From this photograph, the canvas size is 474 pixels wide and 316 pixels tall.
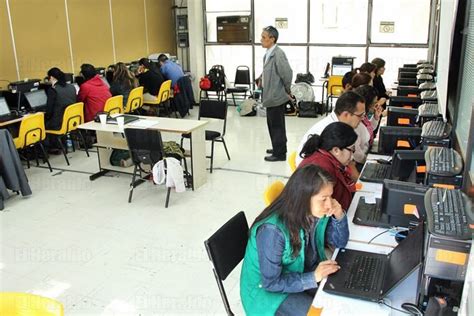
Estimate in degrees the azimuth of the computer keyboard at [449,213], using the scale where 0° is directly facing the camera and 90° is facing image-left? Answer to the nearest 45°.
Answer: approximately 90°

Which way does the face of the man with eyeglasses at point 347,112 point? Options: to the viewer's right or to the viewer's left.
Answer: to the viewer's right

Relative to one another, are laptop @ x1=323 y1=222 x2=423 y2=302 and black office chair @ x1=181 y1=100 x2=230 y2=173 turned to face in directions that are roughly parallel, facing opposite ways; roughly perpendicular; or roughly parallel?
roughly perpendicular

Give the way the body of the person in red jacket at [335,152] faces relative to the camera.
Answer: to the viewer's right

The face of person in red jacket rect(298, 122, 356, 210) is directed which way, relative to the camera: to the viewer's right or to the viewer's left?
to the viewer's right

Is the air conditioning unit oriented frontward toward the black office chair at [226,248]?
yes

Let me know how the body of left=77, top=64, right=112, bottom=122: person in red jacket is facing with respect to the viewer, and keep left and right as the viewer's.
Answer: facing away from the viewer and to the left of the viewer

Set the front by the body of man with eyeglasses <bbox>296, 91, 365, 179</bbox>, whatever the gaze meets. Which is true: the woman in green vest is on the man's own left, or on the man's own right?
on the man's own right

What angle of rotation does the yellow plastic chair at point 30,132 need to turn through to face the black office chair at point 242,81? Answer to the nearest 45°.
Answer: approximately 90° to its right

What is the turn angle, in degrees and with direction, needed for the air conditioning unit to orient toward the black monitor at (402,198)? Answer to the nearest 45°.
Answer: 0° — it already faces it

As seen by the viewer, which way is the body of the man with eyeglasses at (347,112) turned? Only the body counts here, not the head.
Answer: to the viewer's right

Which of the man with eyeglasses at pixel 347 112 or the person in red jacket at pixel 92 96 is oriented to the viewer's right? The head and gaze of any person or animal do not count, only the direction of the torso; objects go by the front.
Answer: the man with eyeglasses

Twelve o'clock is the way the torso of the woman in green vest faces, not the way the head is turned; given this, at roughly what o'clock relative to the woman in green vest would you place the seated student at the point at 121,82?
The seated student is roughly at 8 o'clock from the woman in green vest.

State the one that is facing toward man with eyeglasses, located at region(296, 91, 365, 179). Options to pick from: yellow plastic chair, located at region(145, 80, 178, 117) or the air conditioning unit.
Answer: the air conditioning unit

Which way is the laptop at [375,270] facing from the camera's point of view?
to the viewer's left
